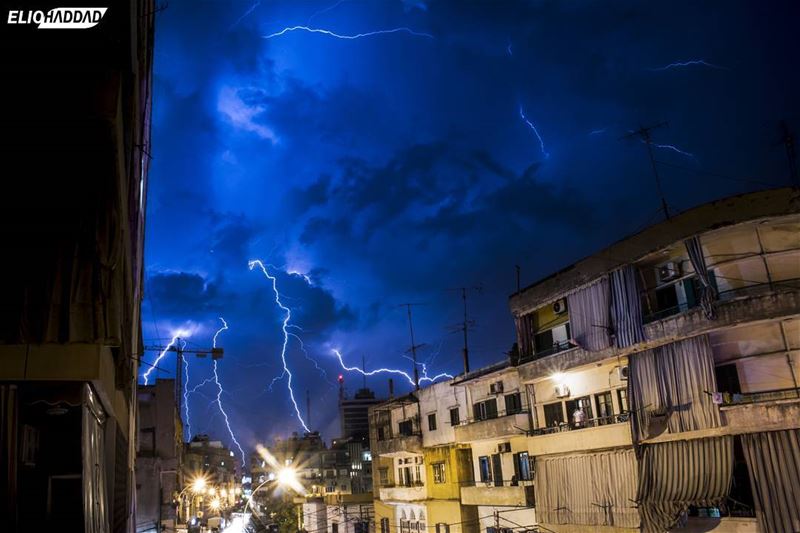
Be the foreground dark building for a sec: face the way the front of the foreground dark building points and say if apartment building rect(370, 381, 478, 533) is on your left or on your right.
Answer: on your left

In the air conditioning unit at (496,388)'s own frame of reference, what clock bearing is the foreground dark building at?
The foreground dark building is roughly at 11 o'clock from the air conditioning unit.

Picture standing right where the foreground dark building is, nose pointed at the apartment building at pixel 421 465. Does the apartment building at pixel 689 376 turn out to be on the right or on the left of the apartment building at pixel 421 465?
right

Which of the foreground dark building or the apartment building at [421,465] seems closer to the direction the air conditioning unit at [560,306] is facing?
the foreground dark building

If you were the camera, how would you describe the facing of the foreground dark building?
facing to the right of the viewer

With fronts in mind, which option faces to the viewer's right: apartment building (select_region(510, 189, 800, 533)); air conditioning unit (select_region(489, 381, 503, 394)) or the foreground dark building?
the foreground dark building

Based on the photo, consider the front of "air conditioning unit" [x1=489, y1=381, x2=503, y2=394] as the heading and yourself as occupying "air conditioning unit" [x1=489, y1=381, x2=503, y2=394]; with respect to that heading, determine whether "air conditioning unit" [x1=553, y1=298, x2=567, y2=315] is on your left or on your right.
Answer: on your left

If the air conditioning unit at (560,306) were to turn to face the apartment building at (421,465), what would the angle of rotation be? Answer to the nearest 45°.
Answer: approximately 90° to its right
